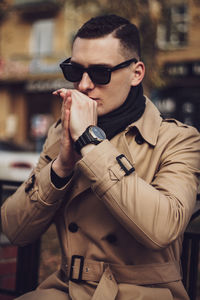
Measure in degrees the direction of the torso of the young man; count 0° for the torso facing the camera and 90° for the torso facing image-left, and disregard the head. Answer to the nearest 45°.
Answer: approximately 45°
